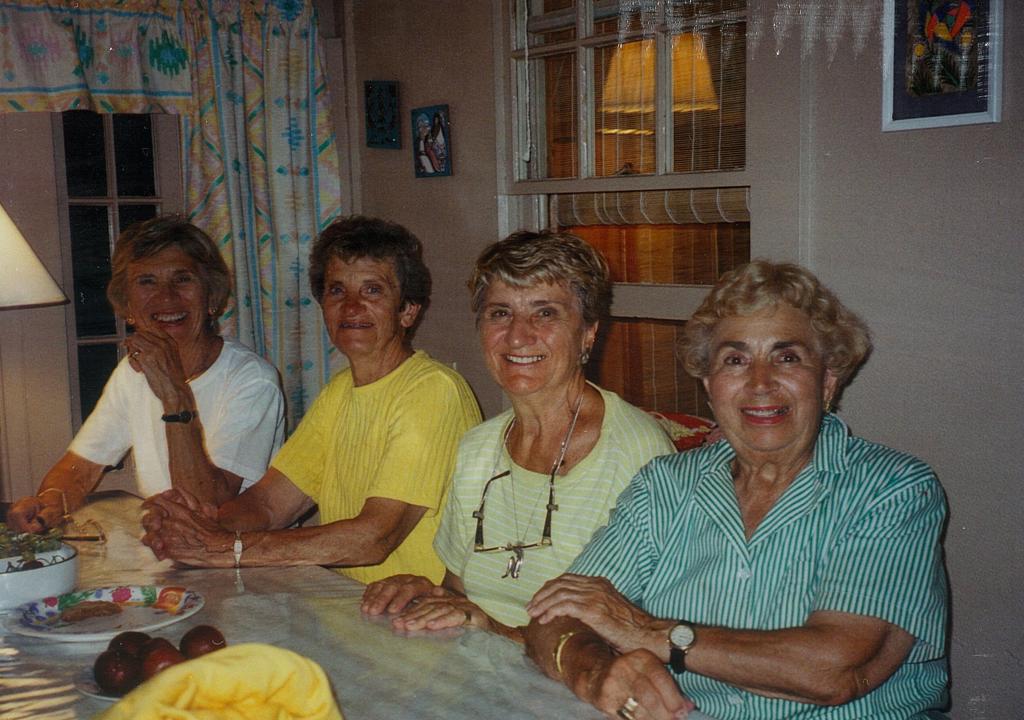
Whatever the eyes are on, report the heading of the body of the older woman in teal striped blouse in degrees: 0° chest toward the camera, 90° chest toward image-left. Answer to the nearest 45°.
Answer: approximately 45°

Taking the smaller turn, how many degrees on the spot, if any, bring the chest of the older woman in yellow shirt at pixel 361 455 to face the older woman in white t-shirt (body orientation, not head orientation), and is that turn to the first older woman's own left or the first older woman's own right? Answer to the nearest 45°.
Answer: approximately 90° to the first older woman's own right

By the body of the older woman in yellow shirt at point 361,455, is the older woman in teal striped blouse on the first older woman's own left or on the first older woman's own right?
on the first older woman's own left

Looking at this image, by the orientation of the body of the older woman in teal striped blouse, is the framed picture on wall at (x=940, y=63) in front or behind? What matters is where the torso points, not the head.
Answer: behind

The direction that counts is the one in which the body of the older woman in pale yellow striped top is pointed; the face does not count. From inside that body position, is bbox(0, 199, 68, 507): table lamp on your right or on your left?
on your right

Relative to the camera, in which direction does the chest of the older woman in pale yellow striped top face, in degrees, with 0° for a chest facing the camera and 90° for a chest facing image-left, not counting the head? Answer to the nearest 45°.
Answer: approximately 45°

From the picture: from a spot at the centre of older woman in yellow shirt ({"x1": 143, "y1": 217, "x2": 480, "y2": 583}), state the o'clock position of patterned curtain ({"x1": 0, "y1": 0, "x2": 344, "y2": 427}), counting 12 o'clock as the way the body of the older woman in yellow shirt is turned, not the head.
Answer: The patterned curtain is roughly at 4 o'clock from the older woman in yellow shirt.

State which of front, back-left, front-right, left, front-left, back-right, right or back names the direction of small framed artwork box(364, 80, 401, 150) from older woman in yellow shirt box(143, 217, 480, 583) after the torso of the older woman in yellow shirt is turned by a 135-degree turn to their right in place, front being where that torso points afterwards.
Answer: front

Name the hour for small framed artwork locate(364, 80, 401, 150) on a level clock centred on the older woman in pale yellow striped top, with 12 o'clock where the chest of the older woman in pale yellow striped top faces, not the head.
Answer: The small framed artwork is roughly at 4 o'clock from the older woman in pale yellow striped top.

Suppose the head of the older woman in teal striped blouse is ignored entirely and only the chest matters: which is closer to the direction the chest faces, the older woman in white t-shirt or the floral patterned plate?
the floral patterned plate
